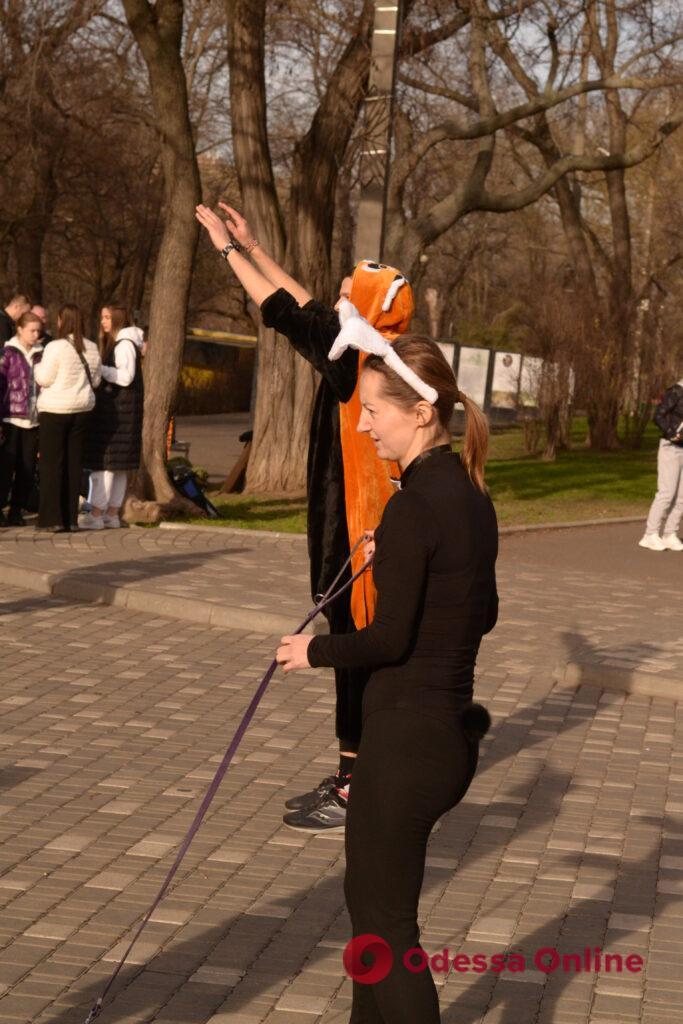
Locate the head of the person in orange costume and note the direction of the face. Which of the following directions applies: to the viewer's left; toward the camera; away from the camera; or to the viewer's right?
to the viewer's left

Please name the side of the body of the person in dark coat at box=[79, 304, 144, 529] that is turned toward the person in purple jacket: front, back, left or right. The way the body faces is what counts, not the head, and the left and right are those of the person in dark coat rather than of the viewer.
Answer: front

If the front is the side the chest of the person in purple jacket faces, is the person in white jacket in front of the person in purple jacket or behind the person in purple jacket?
in front

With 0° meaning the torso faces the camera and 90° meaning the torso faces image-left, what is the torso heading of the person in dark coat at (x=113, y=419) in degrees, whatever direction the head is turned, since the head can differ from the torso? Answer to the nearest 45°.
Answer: approximately 90°

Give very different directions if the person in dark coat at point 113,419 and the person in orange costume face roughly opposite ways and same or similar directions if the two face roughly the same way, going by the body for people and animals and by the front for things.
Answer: same or similar directions

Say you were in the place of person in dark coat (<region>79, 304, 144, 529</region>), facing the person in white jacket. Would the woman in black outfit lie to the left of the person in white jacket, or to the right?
left

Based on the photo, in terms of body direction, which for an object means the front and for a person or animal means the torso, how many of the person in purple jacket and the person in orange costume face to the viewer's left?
1

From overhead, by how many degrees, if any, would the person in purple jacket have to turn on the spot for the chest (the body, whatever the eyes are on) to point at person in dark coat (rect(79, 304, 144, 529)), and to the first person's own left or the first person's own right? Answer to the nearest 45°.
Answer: approximately 45° to the first person's own left

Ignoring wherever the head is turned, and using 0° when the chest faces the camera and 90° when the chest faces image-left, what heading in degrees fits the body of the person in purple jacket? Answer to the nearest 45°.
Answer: approximately 315°

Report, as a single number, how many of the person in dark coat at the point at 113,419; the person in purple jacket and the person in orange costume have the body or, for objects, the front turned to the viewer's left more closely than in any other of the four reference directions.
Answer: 2

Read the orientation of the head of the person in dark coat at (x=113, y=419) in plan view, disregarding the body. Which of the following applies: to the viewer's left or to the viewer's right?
to the viewer's left

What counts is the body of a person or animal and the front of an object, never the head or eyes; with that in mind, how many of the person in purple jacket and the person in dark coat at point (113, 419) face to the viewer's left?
1

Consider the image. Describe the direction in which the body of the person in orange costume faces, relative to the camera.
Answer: to the viewer's left

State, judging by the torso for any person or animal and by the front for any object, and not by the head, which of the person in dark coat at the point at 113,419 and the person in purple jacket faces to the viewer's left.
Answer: the person in dark coat

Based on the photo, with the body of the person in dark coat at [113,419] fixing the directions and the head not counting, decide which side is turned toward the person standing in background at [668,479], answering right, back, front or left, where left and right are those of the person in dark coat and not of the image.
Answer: back

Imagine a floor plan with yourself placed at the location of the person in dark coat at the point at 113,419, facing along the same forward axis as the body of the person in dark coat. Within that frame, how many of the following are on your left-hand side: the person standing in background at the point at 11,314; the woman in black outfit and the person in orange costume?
2

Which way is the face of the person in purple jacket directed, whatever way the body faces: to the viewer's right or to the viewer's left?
to the viewer's right

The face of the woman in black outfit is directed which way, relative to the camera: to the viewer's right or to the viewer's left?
to the viewer's left

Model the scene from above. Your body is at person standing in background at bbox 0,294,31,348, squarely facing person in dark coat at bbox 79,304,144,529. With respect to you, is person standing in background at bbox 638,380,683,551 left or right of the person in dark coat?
left
